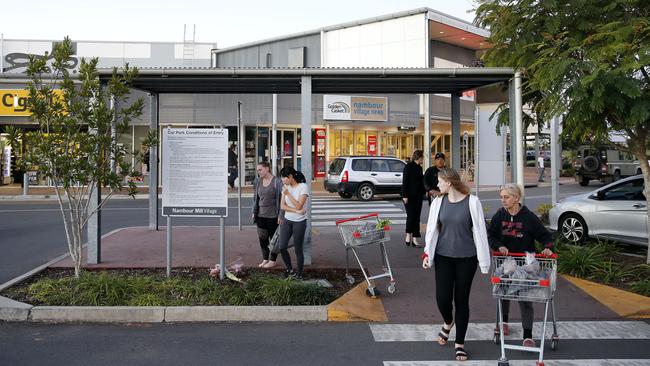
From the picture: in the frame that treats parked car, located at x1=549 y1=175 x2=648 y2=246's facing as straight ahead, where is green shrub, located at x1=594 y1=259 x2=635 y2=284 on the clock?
The green shrub is roughly at 9 o'clock from the parked car.

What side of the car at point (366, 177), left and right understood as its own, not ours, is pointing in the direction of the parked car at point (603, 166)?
front

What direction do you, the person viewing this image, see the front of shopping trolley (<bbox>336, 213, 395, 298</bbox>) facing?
facing the viewer and to the right of the viewer

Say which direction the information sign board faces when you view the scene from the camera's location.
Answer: facing the viewer

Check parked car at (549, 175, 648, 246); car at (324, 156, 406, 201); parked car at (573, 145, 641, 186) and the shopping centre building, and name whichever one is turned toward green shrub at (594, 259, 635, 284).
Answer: the shopping centre building

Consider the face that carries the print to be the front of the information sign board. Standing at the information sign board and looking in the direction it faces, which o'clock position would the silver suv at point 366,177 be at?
The silver suv is roughly at 7 o'clock from the information sign board.

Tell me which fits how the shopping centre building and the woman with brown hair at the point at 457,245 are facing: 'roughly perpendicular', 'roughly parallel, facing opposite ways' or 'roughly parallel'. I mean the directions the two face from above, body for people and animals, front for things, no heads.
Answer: roughly parallel

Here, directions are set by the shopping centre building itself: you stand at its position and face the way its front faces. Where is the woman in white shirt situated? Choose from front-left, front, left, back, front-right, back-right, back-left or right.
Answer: front

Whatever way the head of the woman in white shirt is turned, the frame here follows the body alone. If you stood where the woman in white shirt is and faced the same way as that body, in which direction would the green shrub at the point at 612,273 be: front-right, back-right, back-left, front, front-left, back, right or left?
back-left

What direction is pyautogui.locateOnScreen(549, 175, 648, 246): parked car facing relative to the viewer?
to the viewer's left

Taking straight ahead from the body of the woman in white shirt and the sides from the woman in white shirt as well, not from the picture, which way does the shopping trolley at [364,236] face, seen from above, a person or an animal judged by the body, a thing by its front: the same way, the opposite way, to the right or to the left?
to the left

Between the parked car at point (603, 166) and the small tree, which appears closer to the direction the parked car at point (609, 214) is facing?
the small tree

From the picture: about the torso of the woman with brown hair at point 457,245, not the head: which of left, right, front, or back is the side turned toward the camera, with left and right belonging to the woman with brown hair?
front

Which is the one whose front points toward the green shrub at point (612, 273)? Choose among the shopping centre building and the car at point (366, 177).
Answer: the shopping centre building

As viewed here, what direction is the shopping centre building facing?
toward the camera

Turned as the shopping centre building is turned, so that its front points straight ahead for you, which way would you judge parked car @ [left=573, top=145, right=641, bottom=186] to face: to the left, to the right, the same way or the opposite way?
to the left

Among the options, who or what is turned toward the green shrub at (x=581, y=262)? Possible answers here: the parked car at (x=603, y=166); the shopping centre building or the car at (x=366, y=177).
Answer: the shopping centre building

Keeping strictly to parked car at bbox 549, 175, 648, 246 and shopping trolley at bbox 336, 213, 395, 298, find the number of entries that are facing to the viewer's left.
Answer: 1

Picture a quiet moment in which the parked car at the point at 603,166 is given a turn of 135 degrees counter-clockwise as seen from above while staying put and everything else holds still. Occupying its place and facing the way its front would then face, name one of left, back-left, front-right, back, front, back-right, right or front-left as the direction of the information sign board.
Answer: left

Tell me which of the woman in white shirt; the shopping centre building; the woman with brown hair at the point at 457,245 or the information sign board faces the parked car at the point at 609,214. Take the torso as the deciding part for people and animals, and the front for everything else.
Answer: the shopping centre building
